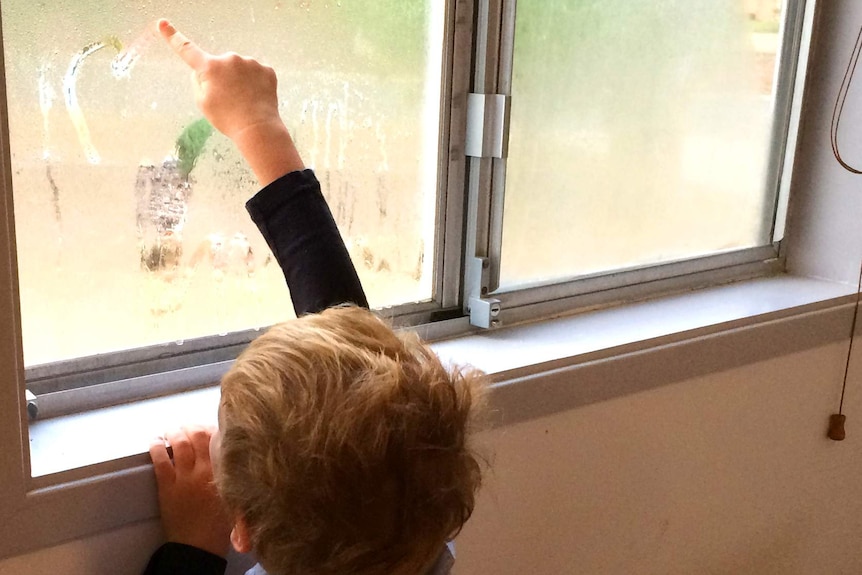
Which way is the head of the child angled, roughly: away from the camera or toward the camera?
away from the camera

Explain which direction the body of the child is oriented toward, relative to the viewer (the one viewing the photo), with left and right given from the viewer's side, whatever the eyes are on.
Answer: facing away from the viewer and to the left of the viewer
